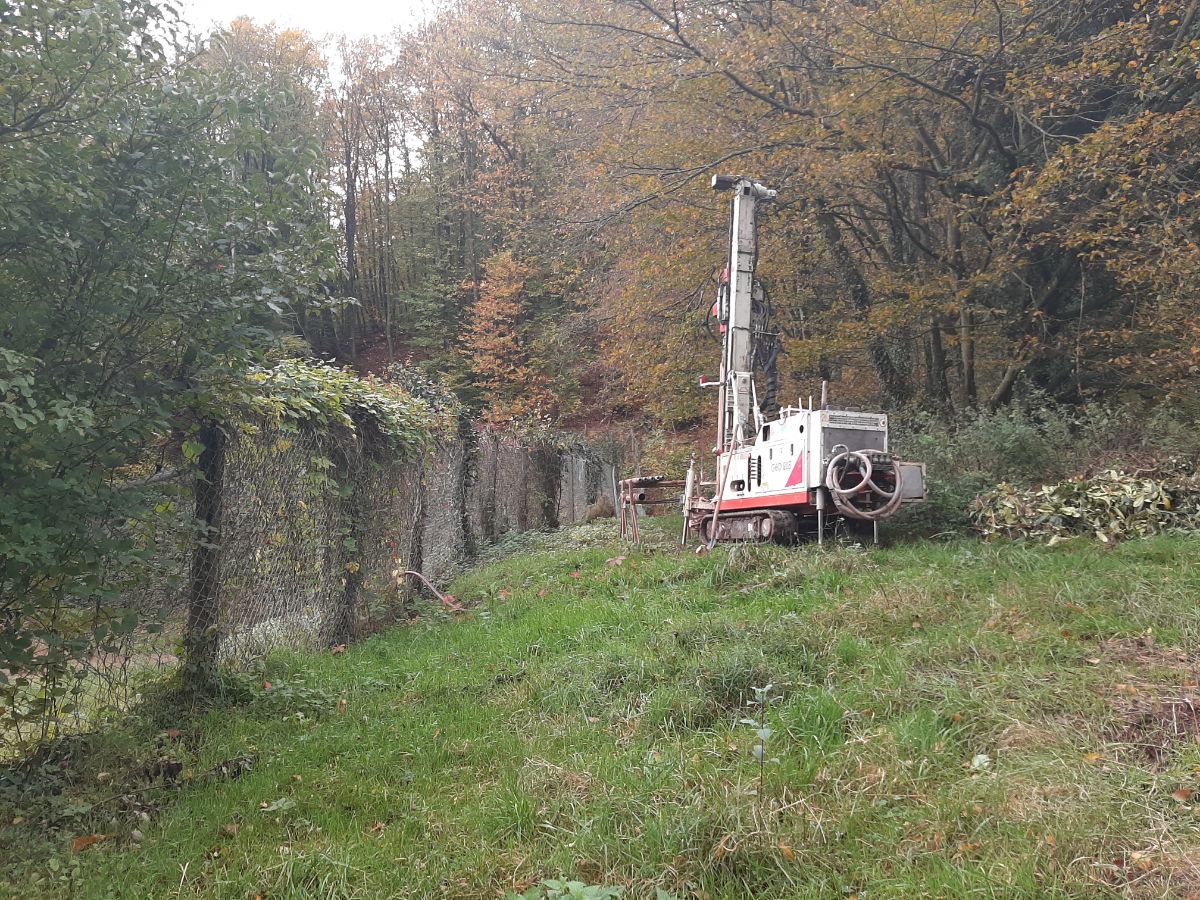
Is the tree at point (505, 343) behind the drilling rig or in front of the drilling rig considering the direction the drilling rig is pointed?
in front

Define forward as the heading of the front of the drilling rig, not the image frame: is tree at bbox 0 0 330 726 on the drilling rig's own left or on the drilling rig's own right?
on the drilling rig's own left

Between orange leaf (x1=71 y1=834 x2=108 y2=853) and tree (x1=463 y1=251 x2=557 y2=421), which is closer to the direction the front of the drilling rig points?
the tree

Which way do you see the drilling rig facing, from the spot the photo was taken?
facing away from the viewer and to the left of the viewer

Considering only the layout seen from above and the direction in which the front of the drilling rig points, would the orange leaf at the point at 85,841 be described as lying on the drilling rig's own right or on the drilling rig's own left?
on the drilling rig's own left
